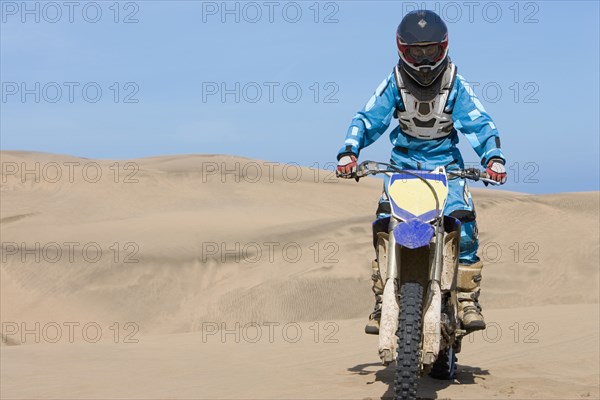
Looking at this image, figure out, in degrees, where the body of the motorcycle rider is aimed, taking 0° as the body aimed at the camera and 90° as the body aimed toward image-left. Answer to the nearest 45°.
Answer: approximately 0°
